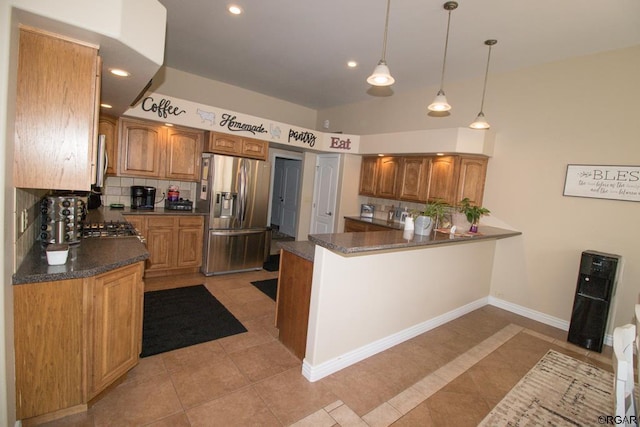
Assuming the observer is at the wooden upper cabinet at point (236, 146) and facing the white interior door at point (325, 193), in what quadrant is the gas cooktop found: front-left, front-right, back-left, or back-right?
back-right

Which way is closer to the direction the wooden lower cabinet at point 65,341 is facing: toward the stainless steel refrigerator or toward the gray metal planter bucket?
the gray metal planter bucket

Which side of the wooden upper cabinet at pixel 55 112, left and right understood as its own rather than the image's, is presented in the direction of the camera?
right

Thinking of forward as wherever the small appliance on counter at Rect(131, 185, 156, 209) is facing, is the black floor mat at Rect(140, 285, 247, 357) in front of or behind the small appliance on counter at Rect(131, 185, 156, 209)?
in front

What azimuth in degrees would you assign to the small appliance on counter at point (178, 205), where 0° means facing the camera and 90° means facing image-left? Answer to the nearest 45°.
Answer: approximately 0°

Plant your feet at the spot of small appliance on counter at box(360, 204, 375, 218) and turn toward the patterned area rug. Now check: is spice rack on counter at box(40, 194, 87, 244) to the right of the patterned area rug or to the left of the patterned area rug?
right

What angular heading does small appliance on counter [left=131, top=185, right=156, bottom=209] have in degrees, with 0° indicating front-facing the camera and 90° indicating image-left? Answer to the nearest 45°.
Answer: approximately 0°

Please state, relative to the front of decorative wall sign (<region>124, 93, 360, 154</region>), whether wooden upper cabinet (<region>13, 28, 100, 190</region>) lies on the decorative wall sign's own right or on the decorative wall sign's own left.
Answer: on the decorative wall sign's own right

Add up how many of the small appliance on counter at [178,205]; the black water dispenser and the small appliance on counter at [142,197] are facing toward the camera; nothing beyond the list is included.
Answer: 3

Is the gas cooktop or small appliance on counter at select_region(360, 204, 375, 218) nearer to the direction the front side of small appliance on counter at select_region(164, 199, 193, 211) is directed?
the gas cooktop
